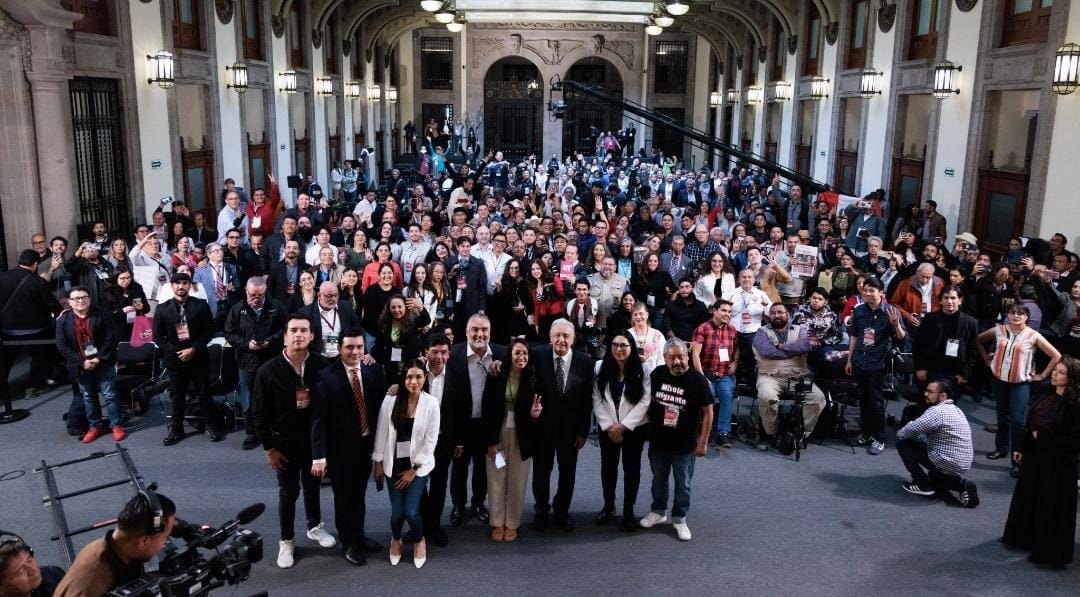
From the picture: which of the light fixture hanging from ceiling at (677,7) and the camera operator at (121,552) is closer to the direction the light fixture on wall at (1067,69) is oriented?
the camera operator

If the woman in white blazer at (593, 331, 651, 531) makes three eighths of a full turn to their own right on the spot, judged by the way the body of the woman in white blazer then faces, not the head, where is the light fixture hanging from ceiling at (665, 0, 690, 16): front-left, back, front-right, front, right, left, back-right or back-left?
front-right

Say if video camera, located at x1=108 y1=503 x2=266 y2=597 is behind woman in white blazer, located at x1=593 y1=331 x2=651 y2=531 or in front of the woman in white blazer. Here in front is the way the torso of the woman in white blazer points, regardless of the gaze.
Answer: in front

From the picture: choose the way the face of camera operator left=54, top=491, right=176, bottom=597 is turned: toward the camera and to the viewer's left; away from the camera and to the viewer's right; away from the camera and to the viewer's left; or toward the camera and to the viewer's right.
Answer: away from the camera and to the viewer's right

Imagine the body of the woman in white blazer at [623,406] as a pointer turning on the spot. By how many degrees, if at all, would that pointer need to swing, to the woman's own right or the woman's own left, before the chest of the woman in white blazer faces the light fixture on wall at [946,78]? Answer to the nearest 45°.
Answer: approximately 135° to the woman's own left

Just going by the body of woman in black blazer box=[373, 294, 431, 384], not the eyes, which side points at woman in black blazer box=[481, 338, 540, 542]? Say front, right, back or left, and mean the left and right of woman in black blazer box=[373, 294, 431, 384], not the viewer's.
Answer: front

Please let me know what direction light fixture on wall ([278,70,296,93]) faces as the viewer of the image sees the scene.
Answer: facing to the right of the viewer

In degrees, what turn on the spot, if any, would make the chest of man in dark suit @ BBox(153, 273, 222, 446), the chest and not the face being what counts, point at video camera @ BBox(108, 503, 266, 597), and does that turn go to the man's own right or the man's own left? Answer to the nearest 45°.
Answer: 0° — they already face it

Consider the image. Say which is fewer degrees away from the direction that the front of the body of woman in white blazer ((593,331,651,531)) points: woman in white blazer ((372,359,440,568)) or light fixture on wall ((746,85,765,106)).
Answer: the woman in white blazer

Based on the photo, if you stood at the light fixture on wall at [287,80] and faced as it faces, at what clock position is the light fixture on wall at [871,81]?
the light fixture on wall at [871,81] is roughly at 1 o'clock from the light fixture on wall at [287,80].

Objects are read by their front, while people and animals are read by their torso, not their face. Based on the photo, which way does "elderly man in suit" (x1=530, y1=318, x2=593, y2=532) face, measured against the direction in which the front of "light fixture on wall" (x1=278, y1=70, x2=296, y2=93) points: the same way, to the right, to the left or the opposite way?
to the right

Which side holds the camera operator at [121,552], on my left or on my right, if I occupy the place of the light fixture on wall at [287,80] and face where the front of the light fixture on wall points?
on my right

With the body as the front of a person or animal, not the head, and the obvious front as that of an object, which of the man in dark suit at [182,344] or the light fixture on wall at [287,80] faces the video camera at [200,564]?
the man in dark suit
